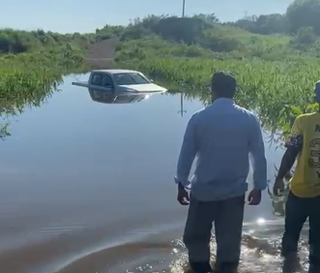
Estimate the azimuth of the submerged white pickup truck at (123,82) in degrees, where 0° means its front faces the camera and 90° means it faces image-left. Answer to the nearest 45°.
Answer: approximately 315°

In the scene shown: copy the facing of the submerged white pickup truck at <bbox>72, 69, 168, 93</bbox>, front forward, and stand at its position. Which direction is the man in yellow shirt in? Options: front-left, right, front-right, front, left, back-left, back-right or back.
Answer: front-right

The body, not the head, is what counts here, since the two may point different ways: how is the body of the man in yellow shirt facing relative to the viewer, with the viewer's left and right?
facing away from the viewer
